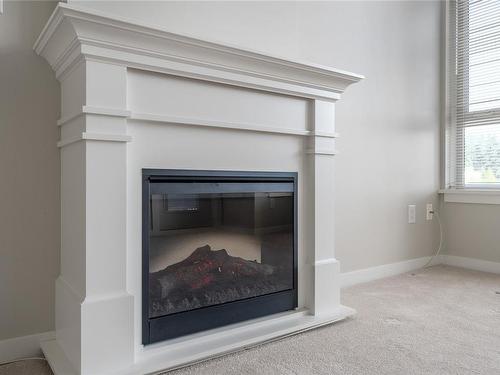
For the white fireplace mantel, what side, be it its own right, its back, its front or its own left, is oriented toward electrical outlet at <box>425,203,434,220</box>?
left

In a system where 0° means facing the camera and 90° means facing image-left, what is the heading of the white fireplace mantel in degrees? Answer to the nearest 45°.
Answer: approximately 315°

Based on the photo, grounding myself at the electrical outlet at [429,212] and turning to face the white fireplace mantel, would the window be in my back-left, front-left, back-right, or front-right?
back-left

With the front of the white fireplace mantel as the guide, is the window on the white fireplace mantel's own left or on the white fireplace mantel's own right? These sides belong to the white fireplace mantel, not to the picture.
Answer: on the white fireplace mantel's own left
